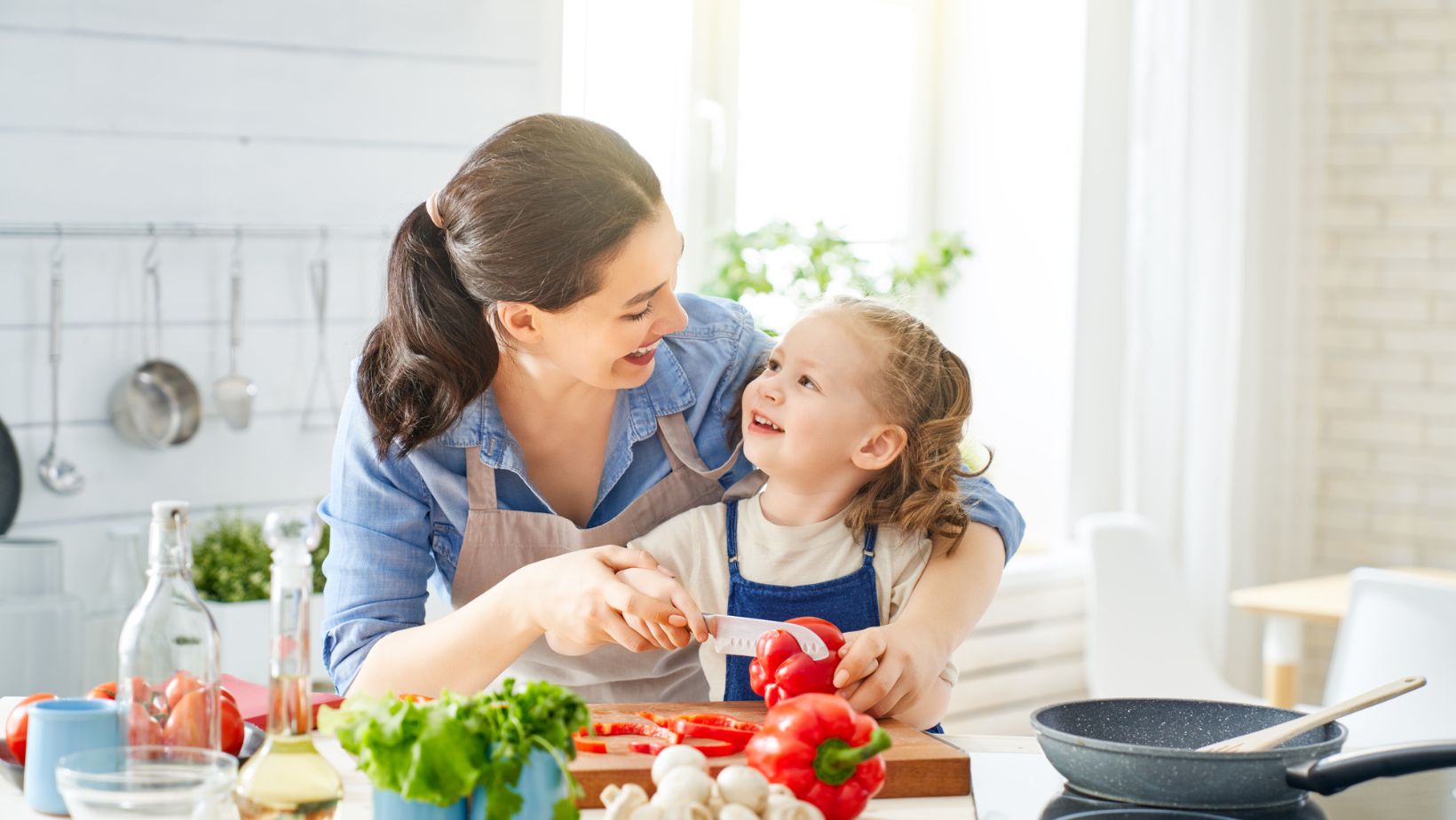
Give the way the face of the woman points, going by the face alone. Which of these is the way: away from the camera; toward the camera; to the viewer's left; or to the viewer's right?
to the viewer's right

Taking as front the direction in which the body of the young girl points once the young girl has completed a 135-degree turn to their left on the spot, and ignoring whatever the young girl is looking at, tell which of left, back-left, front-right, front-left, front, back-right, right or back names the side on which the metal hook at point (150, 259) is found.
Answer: left

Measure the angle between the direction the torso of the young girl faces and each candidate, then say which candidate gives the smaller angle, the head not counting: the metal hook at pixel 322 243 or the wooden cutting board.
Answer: the wooden cutting board

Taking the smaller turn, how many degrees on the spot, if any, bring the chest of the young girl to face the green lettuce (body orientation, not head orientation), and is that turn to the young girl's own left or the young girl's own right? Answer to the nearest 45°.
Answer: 0° — they already face it

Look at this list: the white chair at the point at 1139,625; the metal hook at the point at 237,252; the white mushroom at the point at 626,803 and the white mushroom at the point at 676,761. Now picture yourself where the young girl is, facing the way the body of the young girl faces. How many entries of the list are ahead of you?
2

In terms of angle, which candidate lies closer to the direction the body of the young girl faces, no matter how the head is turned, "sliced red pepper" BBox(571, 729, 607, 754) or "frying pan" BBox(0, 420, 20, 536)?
the sliced red pepper

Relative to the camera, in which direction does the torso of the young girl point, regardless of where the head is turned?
toward the camera

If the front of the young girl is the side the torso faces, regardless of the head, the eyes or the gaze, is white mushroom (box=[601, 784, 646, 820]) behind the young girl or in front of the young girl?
in front

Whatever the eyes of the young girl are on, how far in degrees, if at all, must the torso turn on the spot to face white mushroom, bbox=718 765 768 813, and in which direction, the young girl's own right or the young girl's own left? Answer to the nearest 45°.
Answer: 0° — they already face it

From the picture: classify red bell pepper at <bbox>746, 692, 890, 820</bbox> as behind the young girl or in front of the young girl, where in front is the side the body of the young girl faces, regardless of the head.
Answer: in front

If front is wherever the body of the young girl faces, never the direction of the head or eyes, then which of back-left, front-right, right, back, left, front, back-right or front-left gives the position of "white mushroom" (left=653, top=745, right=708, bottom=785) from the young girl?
front

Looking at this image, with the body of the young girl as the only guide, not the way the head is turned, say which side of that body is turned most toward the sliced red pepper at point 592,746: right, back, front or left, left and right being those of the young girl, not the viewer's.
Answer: front

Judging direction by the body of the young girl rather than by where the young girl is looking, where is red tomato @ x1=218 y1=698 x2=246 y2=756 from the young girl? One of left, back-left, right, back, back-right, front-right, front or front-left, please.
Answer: front-right
